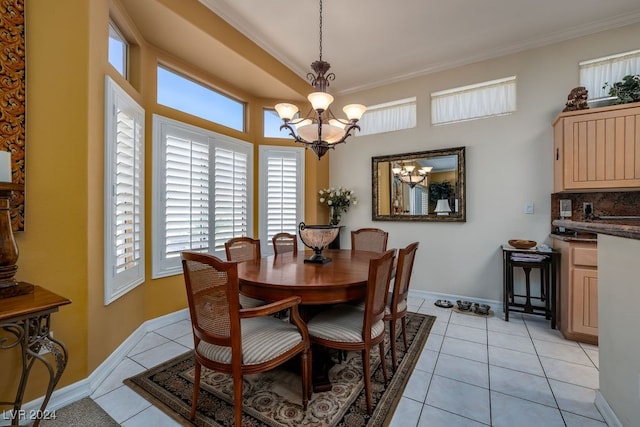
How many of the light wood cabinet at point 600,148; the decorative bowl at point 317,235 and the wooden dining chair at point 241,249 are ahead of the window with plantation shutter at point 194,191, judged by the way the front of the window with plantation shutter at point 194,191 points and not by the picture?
3

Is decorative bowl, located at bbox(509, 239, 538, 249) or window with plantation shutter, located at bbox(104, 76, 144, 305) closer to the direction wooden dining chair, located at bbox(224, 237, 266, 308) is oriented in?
the decorative bowl

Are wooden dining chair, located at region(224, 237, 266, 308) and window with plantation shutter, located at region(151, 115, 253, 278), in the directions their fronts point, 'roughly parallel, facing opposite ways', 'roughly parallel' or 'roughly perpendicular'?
roughly parallel

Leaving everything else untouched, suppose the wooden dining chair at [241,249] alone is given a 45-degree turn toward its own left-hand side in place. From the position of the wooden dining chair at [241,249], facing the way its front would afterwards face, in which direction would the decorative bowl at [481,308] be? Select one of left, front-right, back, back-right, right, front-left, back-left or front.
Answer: front

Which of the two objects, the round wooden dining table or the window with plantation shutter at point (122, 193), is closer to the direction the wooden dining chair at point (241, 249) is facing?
the round wooden dining table

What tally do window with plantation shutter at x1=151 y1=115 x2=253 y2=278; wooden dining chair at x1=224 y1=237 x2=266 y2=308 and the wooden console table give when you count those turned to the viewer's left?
0

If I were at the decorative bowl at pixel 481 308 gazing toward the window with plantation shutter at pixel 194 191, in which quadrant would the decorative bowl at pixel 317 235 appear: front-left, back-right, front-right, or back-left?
front-left

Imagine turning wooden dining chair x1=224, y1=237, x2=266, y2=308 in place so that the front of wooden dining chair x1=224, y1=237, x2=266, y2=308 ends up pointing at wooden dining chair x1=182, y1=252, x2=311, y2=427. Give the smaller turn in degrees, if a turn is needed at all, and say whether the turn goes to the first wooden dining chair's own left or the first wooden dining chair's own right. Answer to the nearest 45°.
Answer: approximately 45° to the first wooden dining chair's own right

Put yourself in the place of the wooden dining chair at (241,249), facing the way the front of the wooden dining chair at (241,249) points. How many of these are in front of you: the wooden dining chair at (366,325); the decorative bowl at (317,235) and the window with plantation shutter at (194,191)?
2

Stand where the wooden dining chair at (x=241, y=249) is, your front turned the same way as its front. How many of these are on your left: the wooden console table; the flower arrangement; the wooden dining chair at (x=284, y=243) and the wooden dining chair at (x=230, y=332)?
2

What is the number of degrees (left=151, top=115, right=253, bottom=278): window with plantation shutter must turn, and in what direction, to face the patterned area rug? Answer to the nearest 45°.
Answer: approximately 45° to its right

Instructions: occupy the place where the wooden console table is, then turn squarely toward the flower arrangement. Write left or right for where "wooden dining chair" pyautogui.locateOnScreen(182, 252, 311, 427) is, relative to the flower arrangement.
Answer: right

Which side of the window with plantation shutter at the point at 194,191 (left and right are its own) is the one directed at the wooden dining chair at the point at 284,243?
front

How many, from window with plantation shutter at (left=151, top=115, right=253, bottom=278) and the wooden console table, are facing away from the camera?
0

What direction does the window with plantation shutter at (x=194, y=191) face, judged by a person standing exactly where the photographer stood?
facing the viewer and to the right of the viewer

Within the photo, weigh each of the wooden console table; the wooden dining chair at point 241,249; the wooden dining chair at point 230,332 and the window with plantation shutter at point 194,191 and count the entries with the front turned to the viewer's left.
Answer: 0

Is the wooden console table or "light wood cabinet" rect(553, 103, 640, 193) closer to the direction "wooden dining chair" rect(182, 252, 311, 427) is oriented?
the light wood cabinet

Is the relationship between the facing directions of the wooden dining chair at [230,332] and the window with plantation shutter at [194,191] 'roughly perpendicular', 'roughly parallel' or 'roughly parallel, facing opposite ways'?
roughly perpendicular

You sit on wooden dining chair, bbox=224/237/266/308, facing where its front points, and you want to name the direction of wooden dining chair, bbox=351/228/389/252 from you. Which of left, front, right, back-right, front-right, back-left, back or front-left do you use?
front-left

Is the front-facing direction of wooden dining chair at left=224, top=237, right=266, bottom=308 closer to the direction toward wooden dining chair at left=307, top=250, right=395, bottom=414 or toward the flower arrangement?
the wooden dining chair

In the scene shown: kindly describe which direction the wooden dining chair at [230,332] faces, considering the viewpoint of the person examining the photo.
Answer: facing away from the viewer and to the right of the viewer

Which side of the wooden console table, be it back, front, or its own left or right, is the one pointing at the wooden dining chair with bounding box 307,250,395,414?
front
